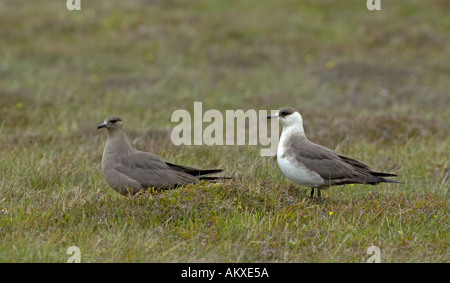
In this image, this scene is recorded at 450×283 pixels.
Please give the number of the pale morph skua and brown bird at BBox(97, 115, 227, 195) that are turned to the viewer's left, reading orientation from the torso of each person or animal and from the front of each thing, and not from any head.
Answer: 2

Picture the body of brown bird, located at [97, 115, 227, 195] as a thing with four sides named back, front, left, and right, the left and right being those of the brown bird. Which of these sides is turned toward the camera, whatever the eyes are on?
left

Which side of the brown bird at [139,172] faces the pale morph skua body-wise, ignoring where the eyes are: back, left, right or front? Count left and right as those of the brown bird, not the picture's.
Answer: back

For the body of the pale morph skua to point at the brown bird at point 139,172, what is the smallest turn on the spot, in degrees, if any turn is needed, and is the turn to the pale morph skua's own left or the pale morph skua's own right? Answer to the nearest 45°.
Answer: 0° — it already faces it

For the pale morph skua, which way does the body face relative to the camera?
to the viewer's left
